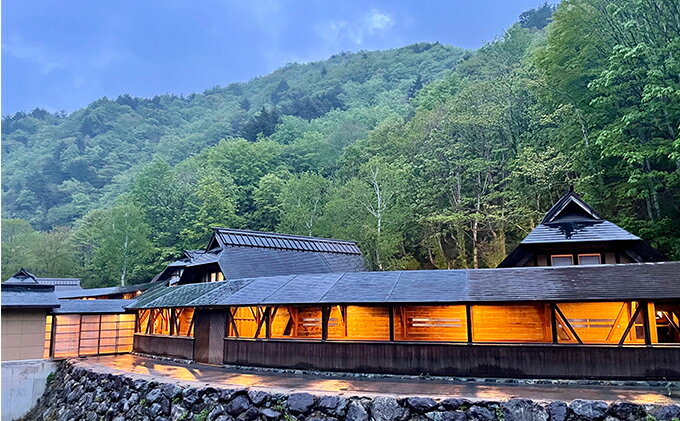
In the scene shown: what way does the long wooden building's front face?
toward the camera

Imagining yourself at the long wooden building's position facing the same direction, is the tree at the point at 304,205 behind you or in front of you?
behind

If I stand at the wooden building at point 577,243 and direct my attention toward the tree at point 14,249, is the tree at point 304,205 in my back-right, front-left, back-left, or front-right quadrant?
front-right

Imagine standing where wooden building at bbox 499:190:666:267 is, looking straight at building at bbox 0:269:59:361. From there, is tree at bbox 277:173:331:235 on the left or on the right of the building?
right

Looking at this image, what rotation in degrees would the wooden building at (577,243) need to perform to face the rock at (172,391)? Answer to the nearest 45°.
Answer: approximately 45° to its right

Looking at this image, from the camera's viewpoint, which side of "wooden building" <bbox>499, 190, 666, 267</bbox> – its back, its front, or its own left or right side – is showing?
front

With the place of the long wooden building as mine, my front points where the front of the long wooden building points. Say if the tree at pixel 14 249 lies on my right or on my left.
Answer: on my right

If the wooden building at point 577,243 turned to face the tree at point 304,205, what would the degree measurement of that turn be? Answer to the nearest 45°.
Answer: approximately 135° to its right

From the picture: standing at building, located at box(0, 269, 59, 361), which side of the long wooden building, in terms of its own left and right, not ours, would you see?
right

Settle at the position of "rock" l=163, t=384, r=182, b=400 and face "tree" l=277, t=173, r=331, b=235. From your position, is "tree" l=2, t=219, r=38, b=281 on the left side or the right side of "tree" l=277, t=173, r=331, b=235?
left
